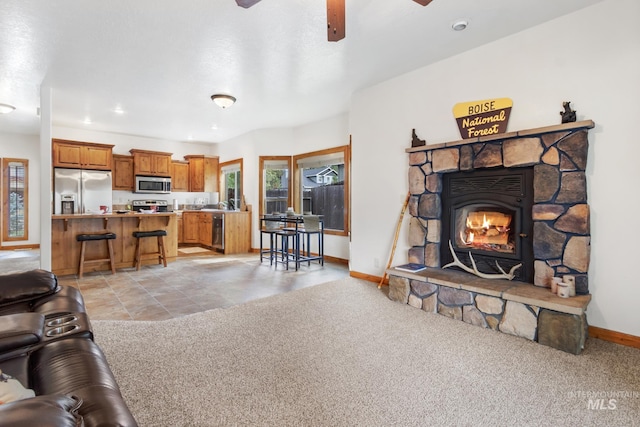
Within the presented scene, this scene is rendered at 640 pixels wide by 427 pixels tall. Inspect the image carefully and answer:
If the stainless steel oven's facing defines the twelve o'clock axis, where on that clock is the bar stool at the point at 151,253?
The bar stool is roughly at 12 o'clock from the stainless steel oven.

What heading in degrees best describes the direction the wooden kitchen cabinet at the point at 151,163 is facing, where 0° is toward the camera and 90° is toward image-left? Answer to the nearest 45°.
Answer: approximately 0°

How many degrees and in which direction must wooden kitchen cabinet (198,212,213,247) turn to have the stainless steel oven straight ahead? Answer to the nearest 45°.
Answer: approximately 90° to its right

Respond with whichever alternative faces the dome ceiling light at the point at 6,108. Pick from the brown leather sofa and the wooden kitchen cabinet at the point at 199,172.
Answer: the wooden kitchen cabinet

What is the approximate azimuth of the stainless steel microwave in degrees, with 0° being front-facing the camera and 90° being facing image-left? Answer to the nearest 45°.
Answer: approximately 0°

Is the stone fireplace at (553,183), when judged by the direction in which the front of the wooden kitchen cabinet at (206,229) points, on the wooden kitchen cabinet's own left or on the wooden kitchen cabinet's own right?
on the wooden kitchen cabinet's own left

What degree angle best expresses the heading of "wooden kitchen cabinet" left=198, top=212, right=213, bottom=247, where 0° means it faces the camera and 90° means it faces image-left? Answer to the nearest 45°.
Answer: approximately 45°

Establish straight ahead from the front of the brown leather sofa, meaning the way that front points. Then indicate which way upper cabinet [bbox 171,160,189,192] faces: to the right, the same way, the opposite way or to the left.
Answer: to the right

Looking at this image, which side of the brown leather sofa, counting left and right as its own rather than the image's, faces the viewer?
right
